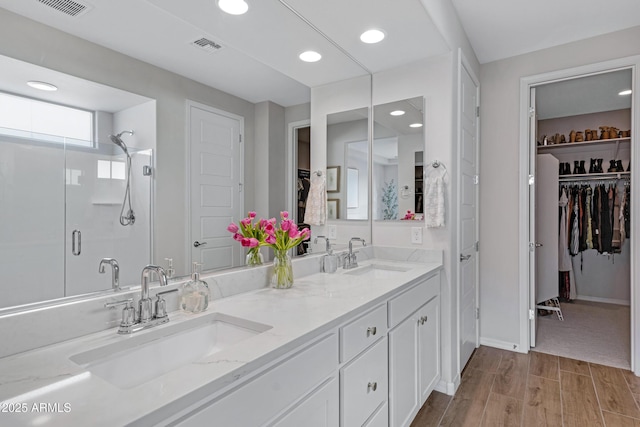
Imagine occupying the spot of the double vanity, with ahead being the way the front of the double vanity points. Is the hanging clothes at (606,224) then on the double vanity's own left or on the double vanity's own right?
on the double vanity's own left

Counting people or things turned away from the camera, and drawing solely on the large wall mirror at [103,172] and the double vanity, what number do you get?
0

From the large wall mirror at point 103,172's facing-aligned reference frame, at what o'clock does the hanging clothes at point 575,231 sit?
The hanging clothes is roughly at 10 o'clock from the large wall mirror.

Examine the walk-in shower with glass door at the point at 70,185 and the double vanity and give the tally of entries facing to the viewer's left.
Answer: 0

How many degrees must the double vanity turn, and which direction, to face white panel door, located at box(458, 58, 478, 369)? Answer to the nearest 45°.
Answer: approximately 90° to its left

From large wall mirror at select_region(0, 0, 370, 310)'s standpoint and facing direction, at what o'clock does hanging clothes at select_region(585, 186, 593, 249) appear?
The hanging clothes is roughly at 10 o'clock from the large wall mirror.

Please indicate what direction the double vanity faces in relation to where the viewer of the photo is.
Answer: facing the viewer and to the right of the viewer

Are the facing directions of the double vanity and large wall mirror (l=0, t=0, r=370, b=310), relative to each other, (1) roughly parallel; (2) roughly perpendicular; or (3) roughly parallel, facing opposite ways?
roughly parallel
